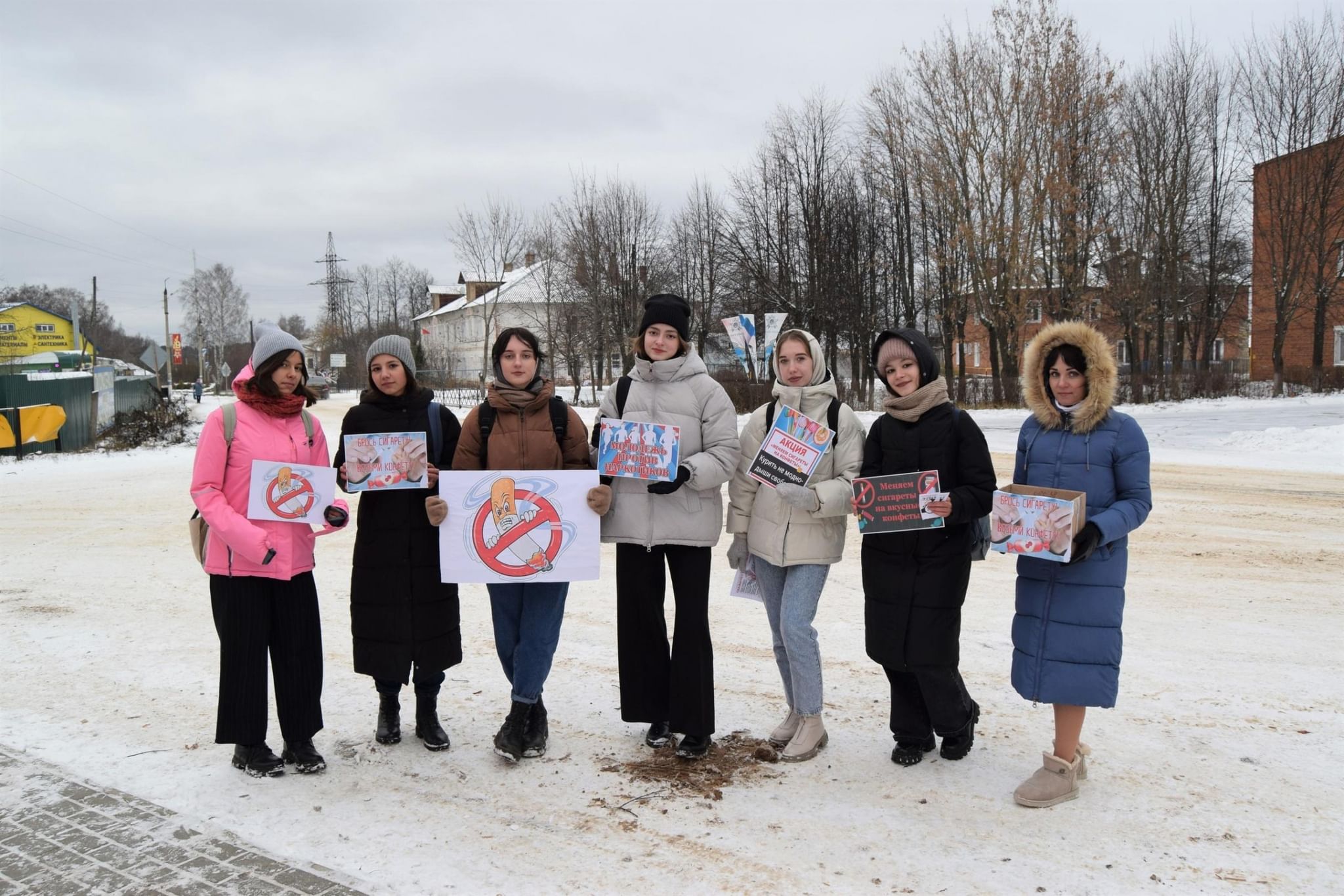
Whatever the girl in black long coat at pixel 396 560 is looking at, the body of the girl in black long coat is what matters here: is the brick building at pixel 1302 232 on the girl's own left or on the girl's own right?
on the girl's own left

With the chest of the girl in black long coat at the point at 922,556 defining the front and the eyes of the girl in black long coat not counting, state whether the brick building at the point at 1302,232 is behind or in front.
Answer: behind

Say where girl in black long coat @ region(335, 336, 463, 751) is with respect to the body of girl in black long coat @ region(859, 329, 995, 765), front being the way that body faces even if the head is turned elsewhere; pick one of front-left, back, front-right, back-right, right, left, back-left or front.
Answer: front-right

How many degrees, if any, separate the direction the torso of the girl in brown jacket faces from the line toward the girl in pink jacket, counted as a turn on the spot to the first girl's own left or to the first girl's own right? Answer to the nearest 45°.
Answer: approximately 90° to the first girl's own right

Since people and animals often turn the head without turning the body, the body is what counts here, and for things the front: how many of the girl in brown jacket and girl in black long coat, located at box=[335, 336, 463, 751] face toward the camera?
2

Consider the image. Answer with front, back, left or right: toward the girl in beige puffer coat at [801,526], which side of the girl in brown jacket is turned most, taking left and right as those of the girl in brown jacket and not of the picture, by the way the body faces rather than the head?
left

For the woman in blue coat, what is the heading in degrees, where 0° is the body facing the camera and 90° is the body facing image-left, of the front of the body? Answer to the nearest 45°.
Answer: approximately 45°

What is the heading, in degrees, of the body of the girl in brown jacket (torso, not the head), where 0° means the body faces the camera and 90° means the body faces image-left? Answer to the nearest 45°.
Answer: approximately 0°

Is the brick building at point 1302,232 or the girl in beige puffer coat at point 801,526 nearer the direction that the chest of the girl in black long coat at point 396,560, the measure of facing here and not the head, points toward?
the girl in beige puffer coat

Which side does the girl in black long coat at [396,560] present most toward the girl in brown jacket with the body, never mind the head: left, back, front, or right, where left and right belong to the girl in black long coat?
left

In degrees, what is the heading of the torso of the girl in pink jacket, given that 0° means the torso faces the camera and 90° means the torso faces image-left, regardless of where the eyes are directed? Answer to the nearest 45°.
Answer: approximately 315°
